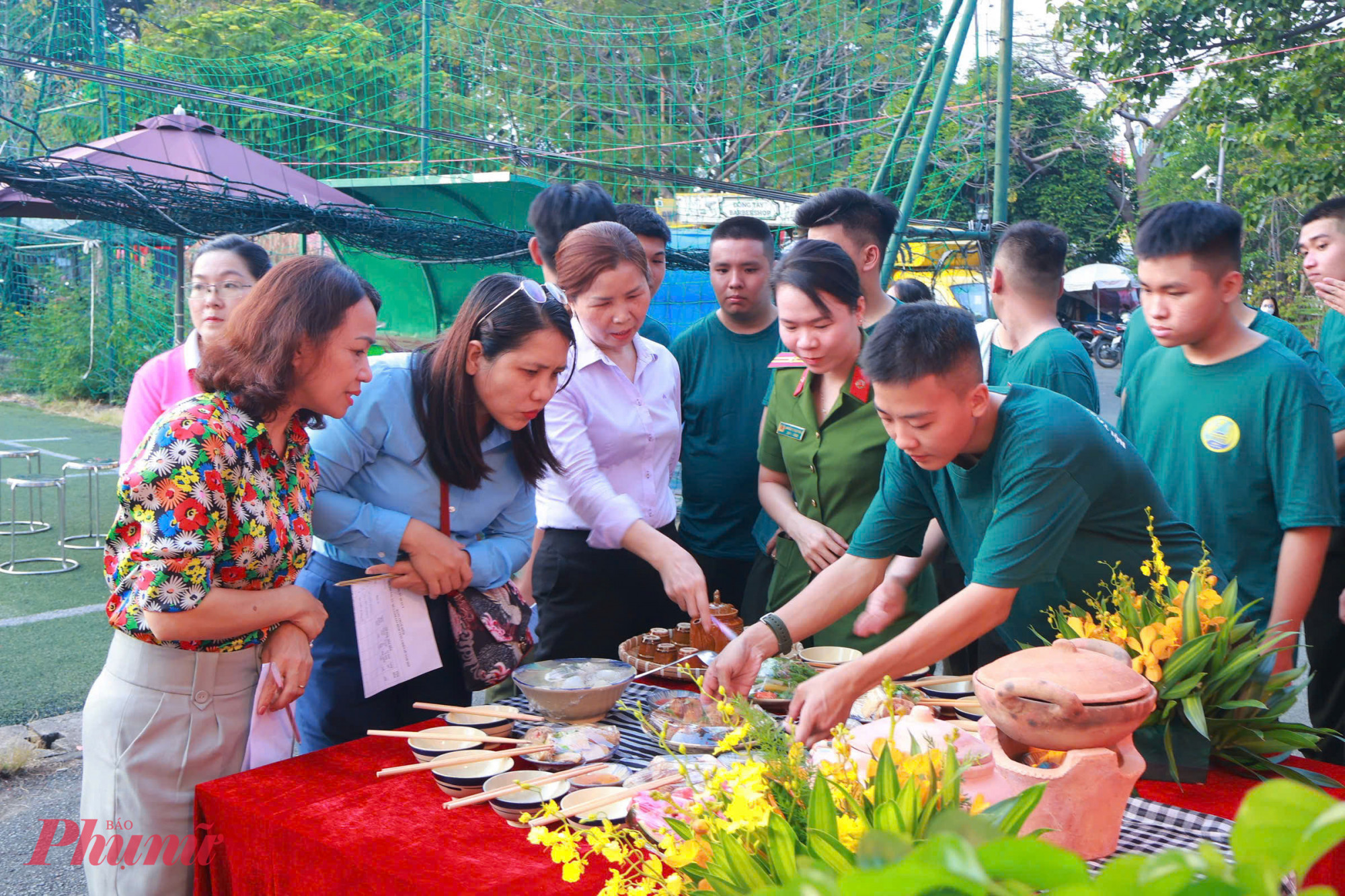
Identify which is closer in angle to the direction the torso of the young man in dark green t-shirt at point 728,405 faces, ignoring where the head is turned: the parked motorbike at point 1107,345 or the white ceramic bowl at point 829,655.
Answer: the white ceramic bowl

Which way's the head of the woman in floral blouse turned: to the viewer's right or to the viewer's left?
to the viewer's right

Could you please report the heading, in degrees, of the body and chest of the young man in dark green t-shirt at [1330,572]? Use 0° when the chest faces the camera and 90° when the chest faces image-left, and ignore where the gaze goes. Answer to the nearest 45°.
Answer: approximately 45°

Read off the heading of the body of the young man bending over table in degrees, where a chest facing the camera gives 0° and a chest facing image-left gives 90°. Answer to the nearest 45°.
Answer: approximately 45°

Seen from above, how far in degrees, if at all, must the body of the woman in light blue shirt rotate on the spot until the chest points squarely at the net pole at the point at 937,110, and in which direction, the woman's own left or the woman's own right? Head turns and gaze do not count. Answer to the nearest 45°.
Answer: approximately 90° to the woman's own left
